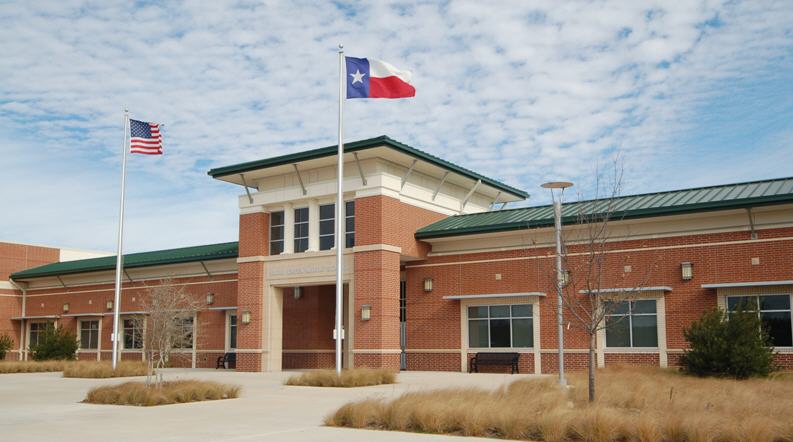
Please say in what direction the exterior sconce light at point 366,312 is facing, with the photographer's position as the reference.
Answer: facing the viewer and to the left of the viewer

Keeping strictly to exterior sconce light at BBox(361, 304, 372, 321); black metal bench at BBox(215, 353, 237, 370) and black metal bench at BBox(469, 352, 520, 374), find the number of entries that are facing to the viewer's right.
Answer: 0

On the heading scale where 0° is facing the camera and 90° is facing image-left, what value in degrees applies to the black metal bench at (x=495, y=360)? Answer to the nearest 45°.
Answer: approximately 45°

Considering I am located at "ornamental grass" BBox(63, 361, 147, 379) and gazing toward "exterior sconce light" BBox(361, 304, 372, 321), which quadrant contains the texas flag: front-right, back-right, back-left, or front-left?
front-right

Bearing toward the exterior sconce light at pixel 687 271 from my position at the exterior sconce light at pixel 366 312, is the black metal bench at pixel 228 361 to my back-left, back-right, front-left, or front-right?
back-left

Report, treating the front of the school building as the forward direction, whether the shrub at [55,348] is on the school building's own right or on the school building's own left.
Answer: on the school building's own right

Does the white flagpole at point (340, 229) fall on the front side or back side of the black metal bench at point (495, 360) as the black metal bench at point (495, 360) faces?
on the front side

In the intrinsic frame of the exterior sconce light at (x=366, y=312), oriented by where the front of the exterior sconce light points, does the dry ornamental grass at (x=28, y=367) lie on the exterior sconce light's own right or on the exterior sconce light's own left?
on the exterior sconce light's own right

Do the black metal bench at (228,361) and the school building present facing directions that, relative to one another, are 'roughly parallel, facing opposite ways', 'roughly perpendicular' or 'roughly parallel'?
roughly parallel

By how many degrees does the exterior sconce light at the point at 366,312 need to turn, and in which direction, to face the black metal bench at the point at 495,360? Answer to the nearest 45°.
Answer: approximately 135° to its left

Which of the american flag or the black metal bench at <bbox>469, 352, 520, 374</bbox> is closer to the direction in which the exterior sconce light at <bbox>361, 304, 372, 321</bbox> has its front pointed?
the american flag

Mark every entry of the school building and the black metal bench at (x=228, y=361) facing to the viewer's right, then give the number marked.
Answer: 0

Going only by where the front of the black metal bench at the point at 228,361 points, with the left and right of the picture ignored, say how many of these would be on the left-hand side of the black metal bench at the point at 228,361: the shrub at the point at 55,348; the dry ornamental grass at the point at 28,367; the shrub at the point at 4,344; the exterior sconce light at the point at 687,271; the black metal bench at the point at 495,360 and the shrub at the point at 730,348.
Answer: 3

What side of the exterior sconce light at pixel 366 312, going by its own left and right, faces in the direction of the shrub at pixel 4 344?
right

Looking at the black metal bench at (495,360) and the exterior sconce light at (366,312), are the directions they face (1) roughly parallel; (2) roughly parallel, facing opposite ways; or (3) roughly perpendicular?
roughly parallel

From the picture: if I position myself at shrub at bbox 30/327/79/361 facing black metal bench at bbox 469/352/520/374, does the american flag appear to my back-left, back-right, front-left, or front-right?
front-right
